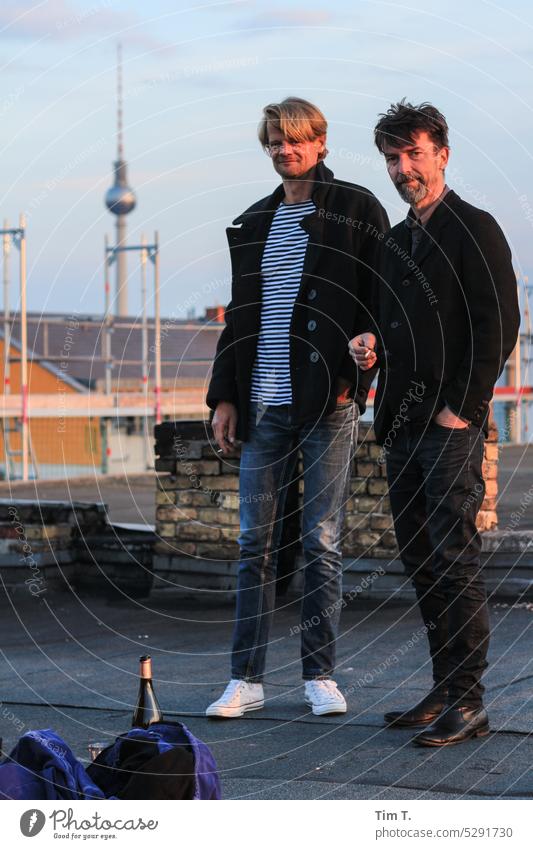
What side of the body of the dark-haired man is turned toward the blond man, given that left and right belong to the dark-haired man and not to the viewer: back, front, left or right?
right

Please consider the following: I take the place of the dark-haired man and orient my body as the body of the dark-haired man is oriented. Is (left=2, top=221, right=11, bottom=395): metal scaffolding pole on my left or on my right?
on my right

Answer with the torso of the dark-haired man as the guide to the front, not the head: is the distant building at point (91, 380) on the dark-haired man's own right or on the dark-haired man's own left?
on the dark-haired man's own right

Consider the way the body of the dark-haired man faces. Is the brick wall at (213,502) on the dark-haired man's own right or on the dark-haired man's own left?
on the dark-haired man's own right

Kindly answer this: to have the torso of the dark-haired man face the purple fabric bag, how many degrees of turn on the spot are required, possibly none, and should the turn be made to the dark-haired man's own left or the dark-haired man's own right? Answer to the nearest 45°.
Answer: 0° — they already face it

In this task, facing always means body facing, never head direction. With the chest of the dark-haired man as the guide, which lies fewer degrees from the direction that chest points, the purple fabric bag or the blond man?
the purple fabric bag

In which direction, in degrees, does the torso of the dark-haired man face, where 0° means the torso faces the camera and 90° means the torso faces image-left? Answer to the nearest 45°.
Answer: approximately 45°

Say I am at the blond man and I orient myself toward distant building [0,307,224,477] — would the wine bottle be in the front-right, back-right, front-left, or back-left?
back-left
